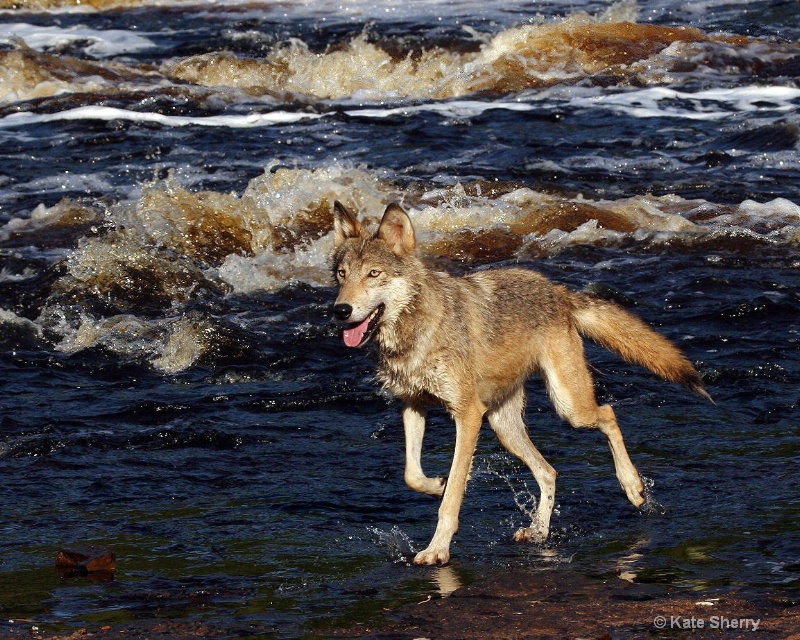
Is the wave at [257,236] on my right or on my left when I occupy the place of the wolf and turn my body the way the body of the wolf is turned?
on my right

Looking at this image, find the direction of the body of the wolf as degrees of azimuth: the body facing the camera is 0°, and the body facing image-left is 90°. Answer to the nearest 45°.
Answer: approximately 45°

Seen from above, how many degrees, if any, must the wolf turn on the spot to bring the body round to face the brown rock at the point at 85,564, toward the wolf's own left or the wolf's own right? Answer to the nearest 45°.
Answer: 0° — it already faces it

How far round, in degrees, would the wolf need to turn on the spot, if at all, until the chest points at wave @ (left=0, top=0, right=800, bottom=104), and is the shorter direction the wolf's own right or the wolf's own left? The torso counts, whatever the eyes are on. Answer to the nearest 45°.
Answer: approximately 135° to the wolf's own right

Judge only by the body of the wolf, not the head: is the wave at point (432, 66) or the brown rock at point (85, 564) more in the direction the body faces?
the brown rock

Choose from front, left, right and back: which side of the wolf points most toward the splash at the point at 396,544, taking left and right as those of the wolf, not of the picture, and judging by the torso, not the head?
front

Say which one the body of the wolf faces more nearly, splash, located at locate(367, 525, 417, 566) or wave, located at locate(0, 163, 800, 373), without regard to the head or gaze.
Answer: the splash

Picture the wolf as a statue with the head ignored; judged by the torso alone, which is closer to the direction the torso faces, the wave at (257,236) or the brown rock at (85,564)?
the brown rock
